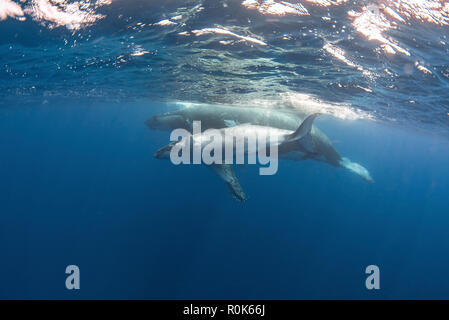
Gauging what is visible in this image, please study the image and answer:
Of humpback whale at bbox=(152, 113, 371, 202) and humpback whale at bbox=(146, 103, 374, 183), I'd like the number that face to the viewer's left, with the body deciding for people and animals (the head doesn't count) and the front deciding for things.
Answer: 2

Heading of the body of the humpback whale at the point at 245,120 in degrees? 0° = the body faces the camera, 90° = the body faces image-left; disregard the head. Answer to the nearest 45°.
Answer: approximately 90°

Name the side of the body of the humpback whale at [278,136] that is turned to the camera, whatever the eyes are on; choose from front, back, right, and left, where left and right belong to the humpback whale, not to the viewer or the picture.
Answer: left

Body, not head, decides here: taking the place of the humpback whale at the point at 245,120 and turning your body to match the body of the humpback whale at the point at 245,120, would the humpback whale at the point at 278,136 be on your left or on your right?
on your left

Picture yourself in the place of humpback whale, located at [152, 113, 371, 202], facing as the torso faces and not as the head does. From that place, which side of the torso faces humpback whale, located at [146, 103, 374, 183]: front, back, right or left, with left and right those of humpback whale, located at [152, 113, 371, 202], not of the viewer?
right
